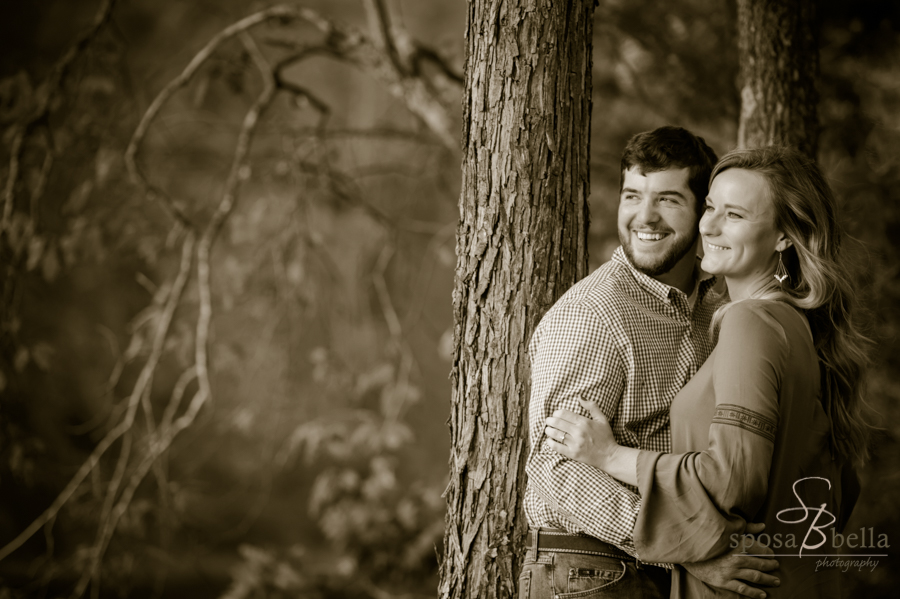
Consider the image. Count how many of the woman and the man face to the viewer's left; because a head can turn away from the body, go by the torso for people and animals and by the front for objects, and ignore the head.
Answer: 1

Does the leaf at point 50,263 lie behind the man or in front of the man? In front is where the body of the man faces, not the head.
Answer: behind

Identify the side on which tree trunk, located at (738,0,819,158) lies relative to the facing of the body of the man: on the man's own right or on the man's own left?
on the man's own left

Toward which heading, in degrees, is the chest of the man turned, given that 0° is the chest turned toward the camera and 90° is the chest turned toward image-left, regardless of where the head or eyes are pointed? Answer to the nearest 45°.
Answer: approximately 315°

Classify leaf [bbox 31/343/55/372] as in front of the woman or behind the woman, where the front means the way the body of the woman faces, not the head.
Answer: in front

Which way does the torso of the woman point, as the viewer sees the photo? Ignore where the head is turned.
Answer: to the viewer's left
